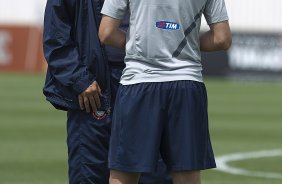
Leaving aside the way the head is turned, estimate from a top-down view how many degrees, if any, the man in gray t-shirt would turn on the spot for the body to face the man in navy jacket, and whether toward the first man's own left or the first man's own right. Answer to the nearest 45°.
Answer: approximately 45° to the first man's own left

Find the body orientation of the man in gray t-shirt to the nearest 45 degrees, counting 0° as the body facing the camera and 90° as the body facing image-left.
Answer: approximately 180°
